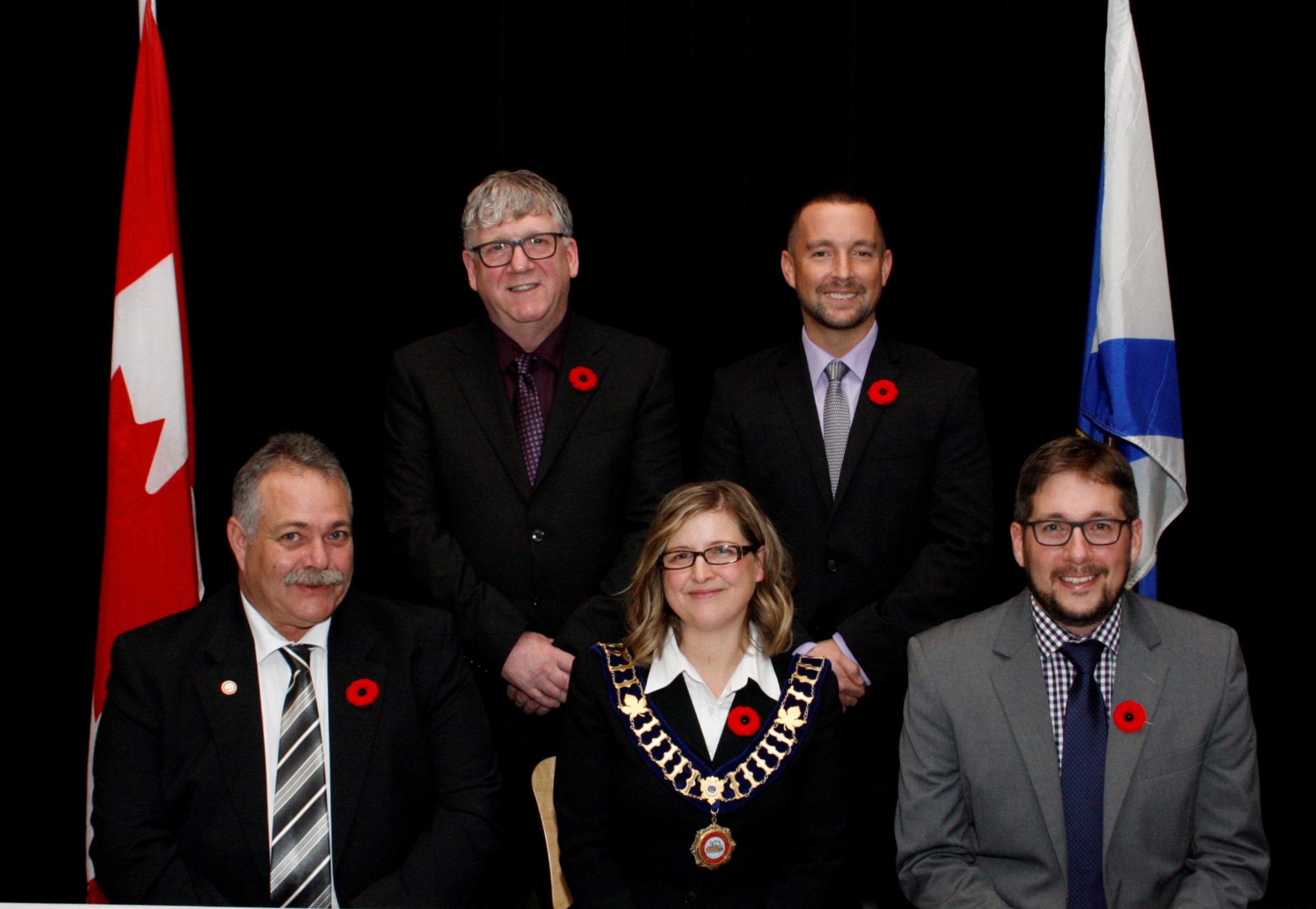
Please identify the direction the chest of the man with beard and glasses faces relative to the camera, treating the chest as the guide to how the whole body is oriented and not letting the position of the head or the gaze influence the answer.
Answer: toward the camera

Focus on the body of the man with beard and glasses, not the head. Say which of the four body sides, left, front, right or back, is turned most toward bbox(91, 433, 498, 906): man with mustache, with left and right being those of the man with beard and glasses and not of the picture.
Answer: right

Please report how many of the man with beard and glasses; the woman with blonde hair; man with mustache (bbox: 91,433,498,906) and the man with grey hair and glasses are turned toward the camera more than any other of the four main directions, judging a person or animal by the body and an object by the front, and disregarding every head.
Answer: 4

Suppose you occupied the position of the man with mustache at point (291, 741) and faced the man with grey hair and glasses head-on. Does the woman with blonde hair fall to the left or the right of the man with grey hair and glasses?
right

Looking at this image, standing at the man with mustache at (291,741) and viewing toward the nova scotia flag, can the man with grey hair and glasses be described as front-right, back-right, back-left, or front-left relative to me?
front-left

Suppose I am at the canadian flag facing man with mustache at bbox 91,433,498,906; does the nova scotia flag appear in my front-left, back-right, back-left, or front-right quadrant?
front-left

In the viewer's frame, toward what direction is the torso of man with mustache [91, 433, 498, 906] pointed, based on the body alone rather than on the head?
toward the camera

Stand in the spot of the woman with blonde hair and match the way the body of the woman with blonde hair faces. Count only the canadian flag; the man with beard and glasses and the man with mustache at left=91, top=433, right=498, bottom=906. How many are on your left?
1

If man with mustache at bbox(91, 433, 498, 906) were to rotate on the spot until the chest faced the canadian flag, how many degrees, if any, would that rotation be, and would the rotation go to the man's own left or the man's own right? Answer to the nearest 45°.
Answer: approximately 180°

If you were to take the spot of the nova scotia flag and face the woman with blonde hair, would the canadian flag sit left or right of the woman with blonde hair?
right
